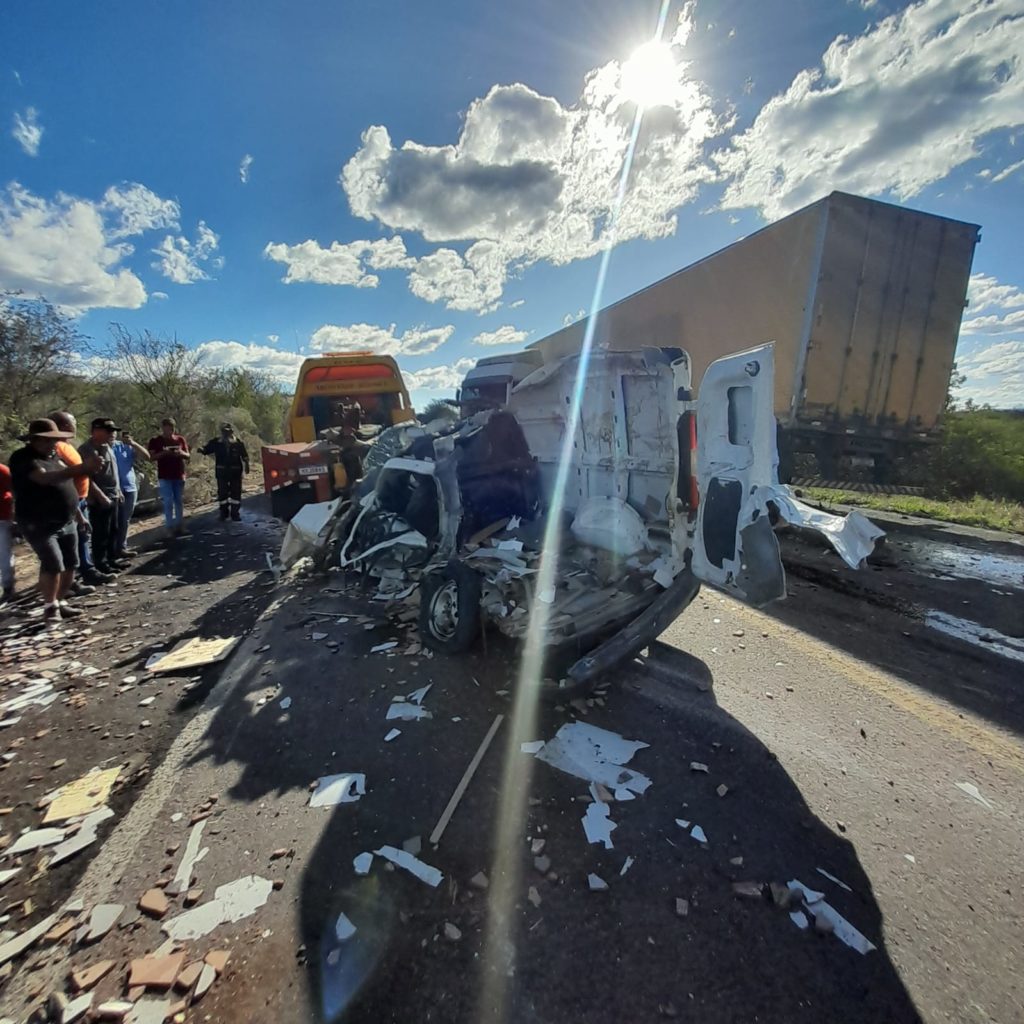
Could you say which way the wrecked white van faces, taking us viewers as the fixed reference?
facing away from the viewer and to the left of the viewer

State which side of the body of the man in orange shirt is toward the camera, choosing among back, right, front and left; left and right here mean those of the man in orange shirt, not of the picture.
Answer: right

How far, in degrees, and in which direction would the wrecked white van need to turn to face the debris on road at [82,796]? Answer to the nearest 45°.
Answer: approximately 90° to its left

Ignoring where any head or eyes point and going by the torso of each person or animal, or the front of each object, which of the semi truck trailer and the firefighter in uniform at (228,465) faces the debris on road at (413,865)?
the firefighter in uniform

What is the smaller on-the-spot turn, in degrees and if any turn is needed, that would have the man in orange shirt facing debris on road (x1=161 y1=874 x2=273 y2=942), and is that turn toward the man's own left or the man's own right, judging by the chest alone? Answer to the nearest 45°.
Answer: approximately 90° to the man's own right

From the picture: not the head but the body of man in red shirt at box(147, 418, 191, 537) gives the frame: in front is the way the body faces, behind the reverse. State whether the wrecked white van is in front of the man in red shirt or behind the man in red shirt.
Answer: in front

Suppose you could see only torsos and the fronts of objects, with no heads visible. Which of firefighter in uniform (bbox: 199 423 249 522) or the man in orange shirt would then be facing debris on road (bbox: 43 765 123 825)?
the firefighter in uniform

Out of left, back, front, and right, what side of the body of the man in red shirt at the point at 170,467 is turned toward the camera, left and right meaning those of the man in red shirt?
front

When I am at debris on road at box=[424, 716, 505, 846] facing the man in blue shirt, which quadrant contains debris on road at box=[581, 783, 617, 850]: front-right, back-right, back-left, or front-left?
back-right

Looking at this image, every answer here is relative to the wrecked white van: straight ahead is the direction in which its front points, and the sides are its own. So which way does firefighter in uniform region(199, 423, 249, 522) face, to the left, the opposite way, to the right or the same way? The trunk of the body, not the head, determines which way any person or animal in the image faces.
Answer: the opposite way

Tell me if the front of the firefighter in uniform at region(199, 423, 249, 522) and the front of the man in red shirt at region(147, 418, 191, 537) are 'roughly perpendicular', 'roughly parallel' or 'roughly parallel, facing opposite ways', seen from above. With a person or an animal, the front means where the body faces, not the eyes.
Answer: roughly parallel

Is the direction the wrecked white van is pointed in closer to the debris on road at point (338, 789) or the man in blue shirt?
the man in blue shirt

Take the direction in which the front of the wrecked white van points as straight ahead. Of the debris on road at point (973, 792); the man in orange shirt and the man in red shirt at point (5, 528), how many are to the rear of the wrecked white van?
1

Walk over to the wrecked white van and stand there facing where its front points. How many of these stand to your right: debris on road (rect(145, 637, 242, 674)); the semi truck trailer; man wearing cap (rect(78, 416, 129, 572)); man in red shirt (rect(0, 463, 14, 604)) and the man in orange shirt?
1

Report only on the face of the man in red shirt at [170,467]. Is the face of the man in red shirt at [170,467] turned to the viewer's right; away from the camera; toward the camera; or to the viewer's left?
toward the camera

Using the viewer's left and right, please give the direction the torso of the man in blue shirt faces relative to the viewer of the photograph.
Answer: facing the viewer and to the right of the viewer

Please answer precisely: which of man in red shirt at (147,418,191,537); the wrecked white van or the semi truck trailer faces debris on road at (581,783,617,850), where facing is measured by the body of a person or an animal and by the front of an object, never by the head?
the man in red shirt

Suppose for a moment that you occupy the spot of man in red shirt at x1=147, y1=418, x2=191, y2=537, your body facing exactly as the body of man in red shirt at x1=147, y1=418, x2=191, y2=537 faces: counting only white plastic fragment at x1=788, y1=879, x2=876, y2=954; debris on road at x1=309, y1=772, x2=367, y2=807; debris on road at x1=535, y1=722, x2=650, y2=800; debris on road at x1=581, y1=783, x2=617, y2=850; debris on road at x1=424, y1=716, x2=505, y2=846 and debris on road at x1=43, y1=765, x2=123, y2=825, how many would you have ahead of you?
6

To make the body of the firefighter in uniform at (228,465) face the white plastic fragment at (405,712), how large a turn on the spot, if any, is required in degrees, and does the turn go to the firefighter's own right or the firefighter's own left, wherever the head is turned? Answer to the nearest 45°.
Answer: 0° — they already face it

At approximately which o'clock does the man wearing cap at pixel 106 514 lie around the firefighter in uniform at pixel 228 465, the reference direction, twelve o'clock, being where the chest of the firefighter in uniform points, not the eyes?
The man wearing cap is roughly at 1 o'clock from the firefighter in uniform.
